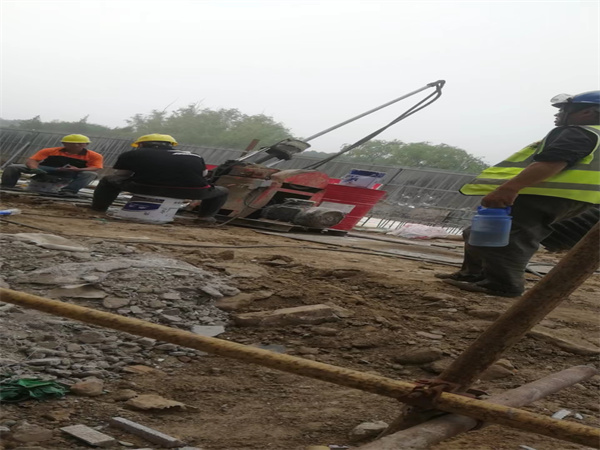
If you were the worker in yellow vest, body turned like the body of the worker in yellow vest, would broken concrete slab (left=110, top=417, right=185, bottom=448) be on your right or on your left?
on your left

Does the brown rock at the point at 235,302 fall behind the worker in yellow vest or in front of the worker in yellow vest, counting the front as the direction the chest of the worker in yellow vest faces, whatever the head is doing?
in front

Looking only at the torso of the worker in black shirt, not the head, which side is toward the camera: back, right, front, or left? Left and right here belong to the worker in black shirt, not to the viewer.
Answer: back

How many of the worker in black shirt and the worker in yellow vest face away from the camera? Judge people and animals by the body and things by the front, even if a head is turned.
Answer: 1

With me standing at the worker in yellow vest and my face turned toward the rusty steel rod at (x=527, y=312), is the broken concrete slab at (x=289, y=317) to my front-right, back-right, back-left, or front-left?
front-right

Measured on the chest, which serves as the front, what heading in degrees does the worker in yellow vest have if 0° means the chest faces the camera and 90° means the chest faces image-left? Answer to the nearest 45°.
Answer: approximately 90°

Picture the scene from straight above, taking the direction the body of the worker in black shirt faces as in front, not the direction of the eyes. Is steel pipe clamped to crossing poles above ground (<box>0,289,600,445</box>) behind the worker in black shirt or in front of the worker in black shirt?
behind

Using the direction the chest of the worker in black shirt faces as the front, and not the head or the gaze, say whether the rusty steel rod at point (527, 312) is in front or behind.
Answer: behind

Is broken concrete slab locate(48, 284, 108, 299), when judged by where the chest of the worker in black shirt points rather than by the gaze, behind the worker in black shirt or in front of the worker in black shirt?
behind

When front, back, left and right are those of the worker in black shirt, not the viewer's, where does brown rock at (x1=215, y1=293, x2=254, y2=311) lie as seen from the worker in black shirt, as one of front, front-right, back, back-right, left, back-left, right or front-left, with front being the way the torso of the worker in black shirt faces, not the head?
back

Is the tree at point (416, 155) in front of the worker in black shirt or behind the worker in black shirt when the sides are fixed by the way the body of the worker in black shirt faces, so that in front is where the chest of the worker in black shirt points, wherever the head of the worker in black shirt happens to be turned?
in front

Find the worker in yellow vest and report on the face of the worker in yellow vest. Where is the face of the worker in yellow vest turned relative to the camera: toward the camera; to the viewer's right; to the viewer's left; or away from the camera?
to the viewer's left
